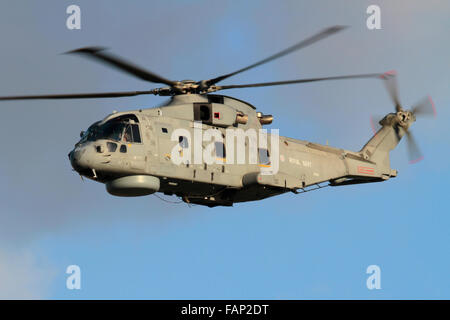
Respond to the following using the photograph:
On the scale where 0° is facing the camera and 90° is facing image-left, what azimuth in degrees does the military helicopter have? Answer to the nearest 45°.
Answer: approximately 45°
